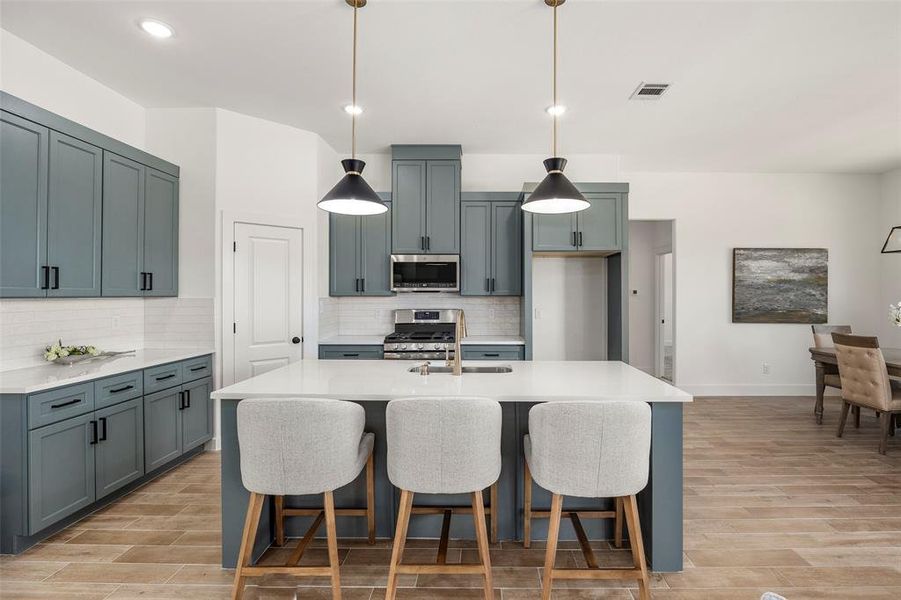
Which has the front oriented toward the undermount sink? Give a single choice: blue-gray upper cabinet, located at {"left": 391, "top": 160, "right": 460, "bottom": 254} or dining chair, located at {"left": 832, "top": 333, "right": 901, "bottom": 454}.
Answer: the blue-gray upper cabinet

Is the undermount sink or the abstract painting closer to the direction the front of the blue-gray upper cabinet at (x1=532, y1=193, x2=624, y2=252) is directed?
the undermount sink

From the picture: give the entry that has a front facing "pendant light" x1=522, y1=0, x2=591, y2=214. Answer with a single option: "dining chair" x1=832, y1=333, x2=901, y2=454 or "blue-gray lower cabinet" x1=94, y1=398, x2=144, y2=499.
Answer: the blue-gray lower cabinet

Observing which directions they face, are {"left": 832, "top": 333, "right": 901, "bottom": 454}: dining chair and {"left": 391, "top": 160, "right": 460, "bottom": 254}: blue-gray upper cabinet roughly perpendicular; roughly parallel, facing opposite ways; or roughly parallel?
roughly perpendicular

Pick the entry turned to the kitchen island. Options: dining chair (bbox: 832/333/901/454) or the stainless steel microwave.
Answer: the stainless steel microwave

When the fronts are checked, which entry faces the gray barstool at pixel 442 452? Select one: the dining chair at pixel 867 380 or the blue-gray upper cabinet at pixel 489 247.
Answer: the blue-gray upper cabinet

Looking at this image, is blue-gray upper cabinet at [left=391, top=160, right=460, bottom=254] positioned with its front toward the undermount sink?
yes

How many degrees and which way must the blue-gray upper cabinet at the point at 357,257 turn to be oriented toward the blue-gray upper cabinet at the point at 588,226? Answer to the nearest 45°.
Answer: approximately 90° to its left

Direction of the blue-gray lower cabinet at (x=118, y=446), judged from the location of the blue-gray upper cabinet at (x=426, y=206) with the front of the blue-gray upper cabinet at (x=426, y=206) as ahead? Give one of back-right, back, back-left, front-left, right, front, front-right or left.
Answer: front-right

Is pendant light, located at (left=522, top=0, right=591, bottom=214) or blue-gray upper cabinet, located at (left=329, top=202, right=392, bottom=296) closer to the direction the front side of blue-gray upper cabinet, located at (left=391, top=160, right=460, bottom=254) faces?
the pendant light

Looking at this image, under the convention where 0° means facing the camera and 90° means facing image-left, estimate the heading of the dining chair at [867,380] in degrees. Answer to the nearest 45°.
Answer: approximately 225°

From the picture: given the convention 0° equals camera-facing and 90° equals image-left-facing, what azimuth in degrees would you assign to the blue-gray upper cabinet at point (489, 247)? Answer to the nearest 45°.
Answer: approximately 0°

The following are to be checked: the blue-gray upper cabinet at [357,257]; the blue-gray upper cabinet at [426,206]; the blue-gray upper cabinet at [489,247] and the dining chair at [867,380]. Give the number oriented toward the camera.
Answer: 3

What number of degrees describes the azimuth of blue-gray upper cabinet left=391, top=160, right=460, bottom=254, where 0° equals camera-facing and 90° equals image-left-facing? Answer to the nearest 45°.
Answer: approximately 0°
